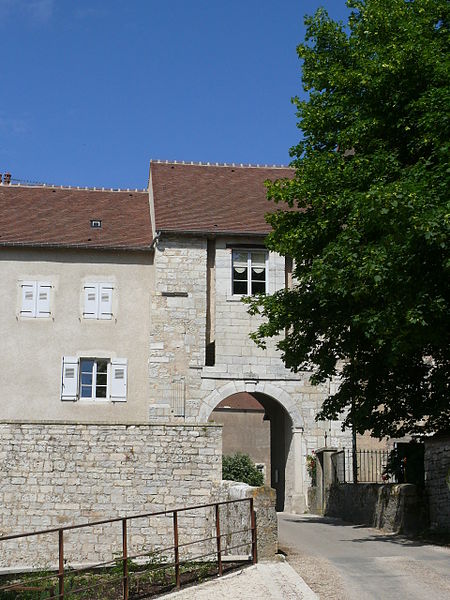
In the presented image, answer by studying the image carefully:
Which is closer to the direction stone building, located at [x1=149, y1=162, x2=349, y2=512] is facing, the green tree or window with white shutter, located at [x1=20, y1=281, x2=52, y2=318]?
the green tree

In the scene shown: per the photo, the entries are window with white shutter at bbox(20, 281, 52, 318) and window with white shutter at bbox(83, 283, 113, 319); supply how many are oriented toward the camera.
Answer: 2

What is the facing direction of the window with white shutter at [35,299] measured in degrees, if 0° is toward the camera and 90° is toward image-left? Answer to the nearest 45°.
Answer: approximately 0°

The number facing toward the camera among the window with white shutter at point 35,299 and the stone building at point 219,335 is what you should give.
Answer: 2

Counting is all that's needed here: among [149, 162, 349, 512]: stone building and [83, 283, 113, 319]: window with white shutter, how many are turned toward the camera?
2
